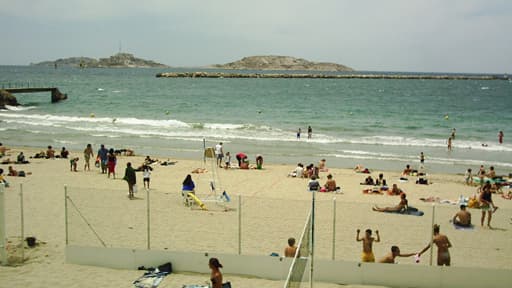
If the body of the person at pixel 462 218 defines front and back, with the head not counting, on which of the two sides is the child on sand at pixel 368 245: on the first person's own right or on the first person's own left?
on the first person's own left

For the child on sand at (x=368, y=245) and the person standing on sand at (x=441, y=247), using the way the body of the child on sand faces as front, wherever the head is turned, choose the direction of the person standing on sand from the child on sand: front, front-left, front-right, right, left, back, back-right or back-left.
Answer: left

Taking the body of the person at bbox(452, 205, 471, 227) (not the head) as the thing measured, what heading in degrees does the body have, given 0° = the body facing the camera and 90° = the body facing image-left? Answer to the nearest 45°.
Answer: approximately 180°
